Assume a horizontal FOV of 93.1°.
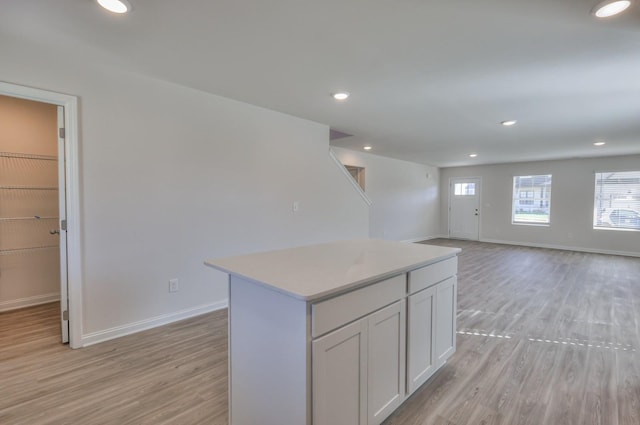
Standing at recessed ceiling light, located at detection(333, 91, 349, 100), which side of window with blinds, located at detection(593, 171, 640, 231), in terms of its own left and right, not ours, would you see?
front

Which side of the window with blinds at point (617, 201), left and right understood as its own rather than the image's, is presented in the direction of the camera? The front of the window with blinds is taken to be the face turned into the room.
front

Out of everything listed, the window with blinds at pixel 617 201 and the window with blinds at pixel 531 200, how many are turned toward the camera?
2

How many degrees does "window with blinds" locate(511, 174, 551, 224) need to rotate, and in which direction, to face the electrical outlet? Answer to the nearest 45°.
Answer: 0° — it already faces it

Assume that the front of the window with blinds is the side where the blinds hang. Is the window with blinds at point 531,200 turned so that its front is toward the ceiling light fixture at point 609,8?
yes

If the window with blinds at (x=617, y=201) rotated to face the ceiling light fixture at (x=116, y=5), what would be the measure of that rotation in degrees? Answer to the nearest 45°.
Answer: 0° — it already faces it

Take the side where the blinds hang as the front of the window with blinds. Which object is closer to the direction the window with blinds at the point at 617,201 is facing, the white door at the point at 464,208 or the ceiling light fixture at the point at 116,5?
the ceiling light fixture

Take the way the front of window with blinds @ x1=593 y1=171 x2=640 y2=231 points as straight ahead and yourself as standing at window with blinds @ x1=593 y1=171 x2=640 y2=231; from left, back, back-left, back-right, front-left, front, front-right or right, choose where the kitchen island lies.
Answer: front

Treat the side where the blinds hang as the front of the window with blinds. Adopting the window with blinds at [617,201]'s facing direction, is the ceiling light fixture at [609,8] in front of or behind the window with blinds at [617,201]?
in front

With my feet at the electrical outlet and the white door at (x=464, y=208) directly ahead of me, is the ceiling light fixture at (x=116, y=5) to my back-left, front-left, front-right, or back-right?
back-right

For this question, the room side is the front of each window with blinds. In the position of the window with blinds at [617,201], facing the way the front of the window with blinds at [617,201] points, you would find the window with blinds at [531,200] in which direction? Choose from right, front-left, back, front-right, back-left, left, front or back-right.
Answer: right

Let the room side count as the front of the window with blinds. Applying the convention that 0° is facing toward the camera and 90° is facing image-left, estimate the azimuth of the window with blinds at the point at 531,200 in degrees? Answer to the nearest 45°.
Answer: approximately 0°

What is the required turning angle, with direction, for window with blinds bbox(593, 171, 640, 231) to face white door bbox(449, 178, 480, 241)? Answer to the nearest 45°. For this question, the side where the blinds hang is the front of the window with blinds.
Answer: approximately 90° to its right

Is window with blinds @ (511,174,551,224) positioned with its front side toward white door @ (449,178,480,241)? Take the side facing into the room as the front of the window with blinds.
no

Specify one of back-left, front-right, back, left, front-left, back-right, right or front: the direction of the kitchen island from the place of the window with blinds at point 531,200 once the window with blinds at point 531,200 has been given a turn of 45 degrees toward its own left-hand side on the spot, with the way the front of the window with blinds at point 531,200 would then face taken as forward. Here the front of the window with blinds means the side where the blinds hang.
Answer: front-right

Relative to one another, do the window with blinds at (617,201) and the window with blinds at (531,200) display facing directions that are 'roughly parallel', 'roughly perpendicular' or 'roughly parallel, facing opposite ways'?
roughly parallel
